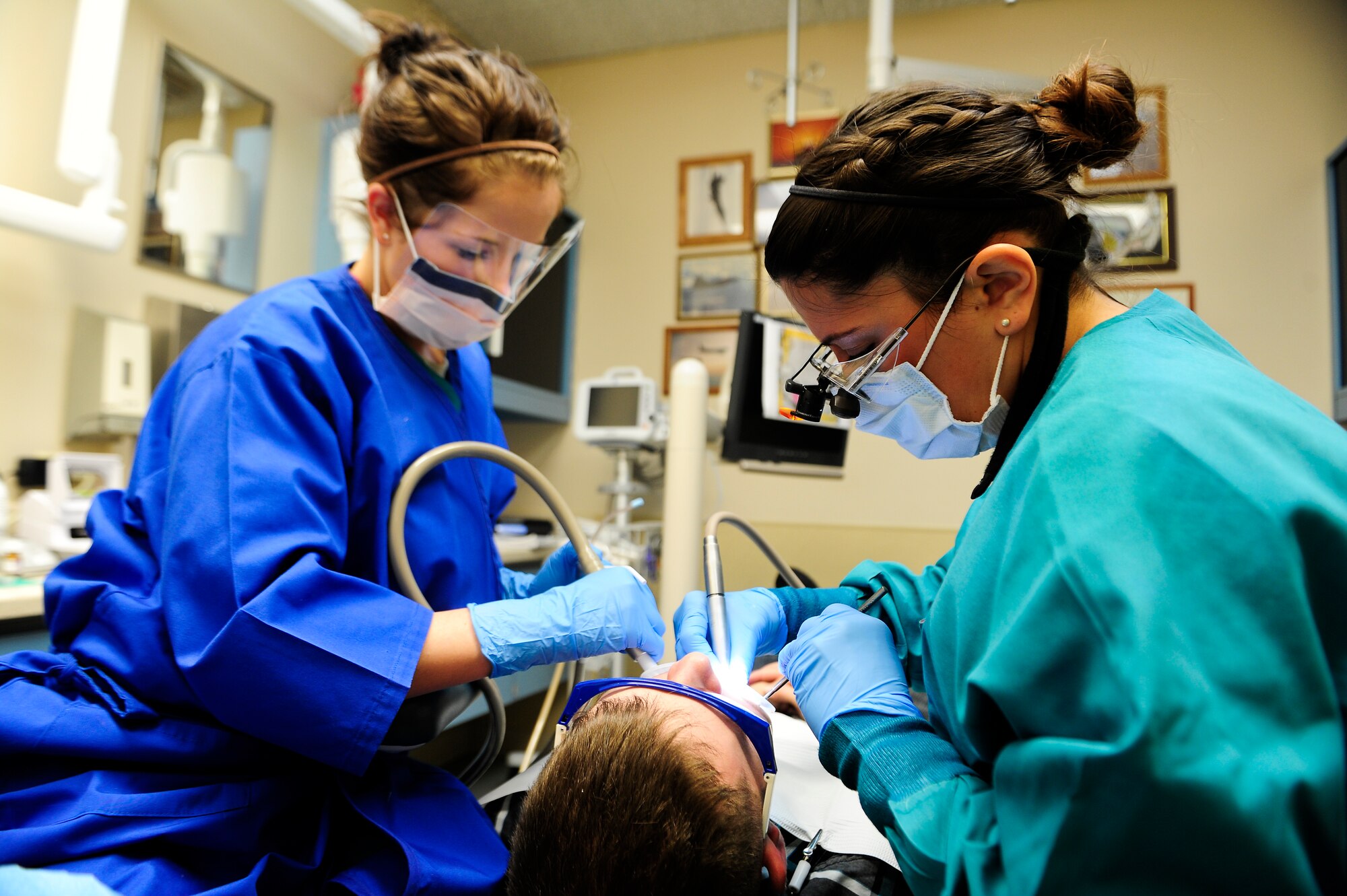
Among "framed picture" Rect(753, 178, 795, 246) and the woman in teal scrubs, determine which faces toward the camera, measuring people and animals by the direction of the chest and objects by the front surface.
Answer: the framed picture

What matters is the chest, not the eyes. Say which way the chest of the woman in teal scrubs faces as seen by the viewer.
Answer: to the viewer's left

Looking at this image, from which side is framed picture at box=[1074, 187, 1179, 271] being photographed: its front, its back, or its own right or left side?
front

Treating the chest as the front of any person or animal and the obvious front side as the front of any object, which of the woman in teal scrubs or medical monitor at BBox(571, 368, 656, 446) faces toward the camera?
the medical monitor

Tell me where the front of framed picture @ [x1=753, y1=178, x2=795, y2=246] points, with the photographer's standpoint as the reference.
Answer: facing the viewer

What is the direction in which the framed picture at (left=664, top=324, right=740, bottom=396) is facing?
toward the camera

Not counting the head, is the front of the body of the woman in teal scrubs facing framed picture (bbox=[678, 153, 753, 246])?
no

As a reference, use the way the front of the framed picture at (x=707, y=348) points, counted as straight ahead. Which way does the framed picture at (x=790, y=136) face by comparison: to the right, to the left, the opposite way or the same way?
the same way

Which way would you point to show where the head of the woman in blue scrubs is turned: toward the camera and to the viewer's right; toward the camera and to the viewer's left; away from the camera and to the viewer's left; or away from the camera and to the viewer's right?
toward the camera and to the viewer's right

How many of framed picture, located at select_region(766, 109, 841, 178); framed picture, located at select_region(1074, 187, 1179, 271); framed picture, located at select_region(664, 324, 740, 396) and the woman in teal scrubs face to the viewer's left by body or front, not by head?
1

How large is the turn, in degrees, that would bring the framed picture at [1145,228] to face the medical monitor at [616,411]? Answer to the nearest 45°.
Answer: approximately 45° to its right

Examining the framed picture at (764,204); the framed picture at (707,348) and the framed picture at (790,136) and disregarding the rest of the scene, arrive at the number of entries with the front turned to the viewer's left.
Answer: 0

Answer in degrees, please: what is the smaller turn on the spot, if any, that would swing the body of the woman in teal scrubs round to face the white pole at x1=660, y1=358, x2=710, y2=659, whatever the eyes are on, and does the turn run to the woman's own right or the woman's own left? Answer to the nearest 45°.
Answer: approximately 45° to the woman's own right

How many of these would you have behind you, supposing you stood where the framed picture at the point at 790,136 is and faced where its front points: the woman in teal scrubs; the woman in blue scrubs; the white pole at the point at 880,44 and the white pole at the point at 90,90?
0

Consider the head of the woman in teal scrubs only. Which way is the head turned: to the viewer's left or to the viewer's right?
to the viewer's left
